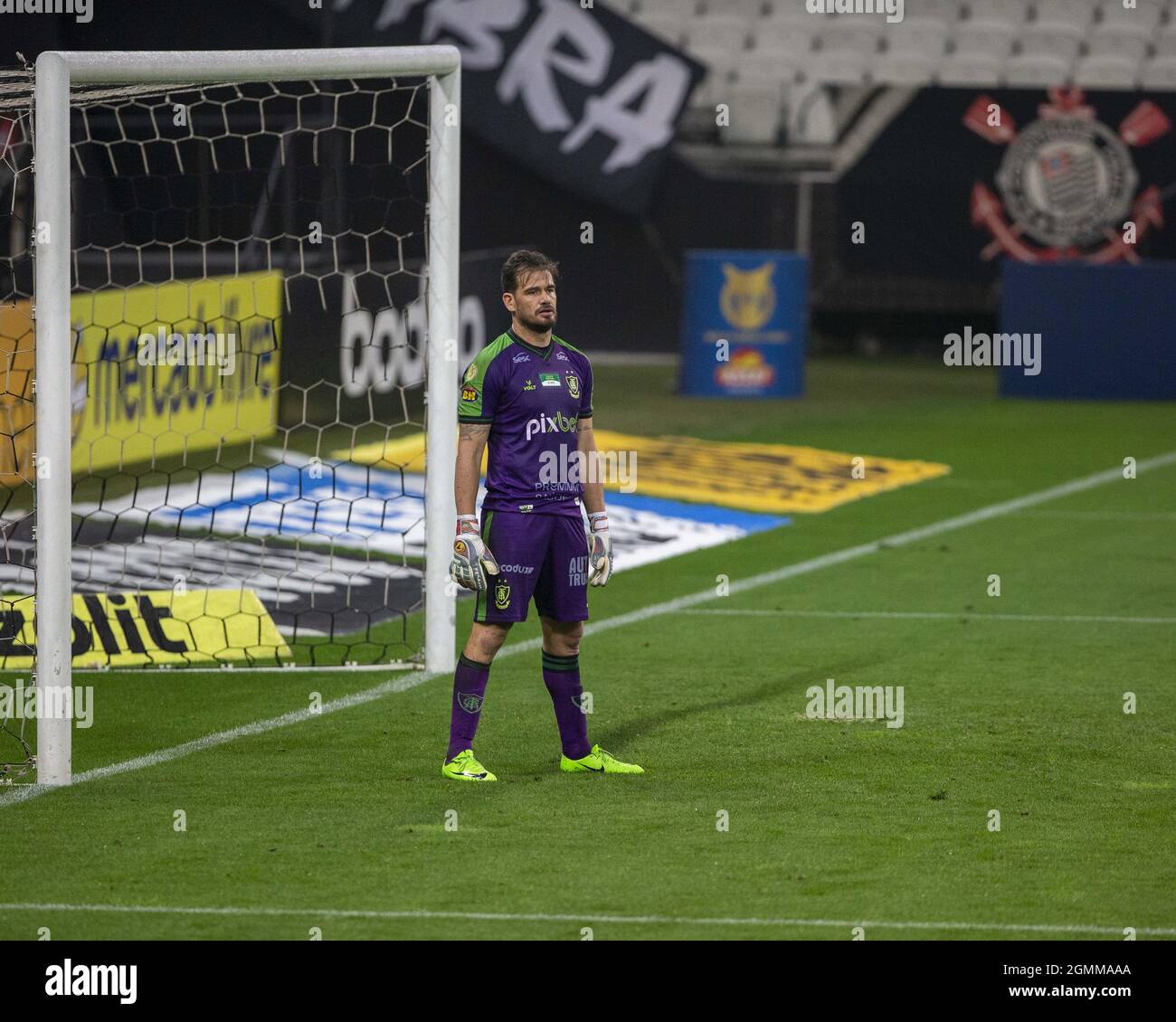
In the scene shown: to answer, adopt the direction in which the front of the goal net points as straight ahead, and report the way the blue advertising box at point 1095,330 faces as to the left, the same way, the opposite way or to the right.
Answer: to the right

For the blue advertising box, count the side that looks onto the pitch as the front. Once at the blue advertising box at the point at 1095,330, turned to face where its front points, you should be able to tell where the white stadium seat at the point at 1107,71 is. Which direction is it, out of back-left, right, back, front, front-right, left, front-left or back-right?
back

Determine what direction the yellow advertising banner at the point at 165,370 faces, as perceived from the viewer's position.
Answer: facing the viewer and to the right of the viewer

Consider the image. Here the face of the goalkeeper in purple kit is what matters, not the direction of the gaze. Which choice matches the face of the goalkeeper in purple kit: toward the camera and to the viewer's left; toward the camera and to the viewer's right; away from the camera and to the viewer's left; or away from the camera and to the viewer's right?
toward the camera and to the viewer's right

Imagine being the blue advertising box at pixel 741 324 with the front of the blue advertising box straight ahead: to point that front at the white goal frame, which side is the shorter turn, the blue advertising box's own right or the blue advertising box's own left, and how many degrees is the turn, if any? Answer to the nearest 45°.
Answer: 0° — it already faces it

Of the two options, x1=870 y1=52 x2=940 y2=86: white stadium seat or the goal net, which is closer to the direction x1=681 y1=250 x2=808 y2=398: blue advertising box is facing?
the goal net

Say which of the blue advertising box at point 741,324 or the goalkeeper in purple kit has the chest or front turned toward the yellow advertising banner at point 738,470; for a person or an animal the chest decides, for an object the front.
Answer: the blue advertising box

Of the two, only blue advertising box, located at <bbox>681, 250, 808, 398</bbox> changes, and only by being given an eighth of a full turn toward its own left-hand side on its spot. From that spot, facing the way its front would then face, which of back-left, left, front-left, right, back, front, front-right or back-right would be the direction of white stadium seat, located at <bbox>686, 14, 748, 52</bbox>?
back-left

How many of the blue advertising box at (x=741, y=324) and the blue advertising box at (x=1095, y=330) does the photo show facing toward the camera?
2

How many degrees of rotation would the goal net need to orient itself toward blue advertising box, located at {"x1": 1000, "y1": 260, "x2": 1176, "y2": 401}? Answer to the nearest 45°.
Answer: approximately 90° to its left

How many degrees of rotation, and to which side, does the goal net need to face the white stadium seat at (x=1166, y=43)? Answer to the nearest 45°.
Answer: approximately 90° to its left

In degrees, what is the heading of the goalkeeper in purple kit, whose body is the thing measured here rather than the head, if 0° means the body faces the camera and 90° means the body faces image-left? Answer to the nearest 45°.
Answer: approximately 315°

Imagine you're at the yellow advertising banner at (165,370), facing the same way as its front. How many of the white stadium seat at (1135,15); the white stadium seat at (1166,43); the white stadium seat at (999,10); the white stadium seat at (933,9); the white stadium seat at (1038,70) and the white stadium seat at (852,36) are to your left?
6

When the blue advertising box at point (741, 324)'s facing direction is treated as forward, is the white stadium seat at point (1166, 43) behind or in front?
behind

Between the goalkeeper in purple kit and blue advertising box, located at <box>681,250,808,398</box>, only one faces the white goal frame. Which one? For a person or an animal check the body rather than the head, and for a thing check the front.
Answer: the blue advertising box

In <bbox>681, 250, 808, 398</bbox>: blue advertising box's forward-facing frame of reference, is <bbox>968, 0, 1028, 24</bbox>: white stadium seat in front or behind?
behind
